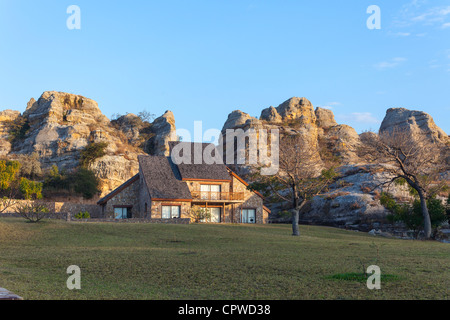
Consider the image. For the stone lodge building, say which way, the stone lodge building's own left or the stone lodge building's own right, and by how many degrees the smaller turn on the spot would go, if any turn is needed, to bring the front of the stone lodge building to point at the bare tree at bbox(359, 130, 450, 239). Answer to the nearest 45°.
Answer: approximately 45° to the stone lodge building's own left

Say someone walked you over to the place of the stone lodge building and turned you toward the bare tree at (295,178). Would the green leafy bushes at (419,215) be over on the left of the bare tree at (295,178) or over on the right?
left

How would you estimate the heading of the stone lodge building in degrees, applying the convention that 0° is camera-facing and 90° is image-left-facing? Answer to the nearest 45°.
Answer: approximately 0°

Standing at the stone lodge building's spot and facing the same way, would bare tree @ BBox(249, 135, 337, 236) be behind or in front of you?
in front

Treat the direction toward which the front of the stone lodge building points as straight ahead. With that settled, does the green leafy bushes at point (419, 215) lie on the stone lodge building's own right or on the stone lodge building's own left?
on the stone lodge building's own left
